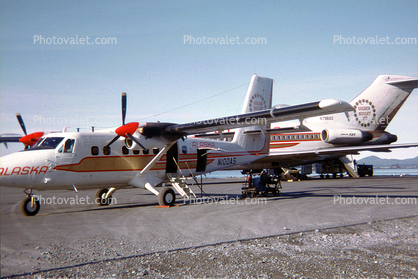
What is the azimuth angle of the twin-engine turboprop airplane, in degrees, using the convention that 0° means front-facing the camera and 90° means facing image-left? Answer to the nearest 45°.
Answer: approximately 45°
